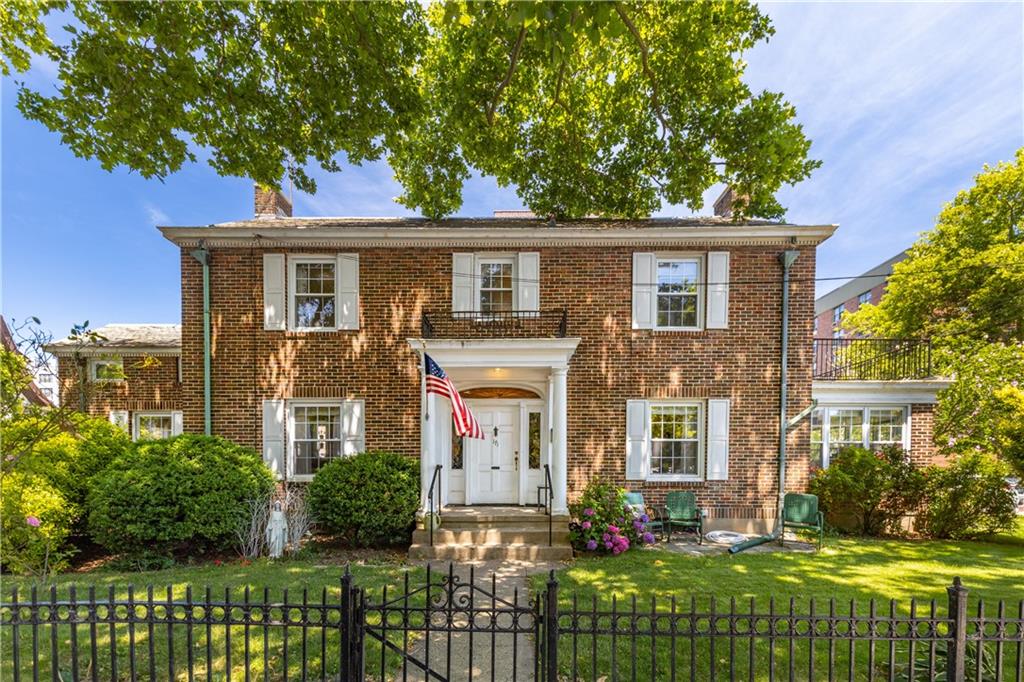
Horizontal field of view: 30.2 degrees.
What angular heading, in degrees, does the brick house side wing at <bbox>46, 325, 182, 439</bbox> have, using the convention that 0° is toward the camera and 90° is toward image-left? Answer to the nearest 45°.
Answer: approximately 0°

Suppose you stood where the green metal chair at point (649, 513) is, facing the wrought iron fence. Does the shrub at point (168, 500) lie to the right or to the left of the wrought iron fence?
right

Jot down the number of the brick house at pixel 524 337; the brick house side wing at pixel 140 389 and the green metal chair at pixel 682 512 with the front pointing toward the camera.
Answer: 3
